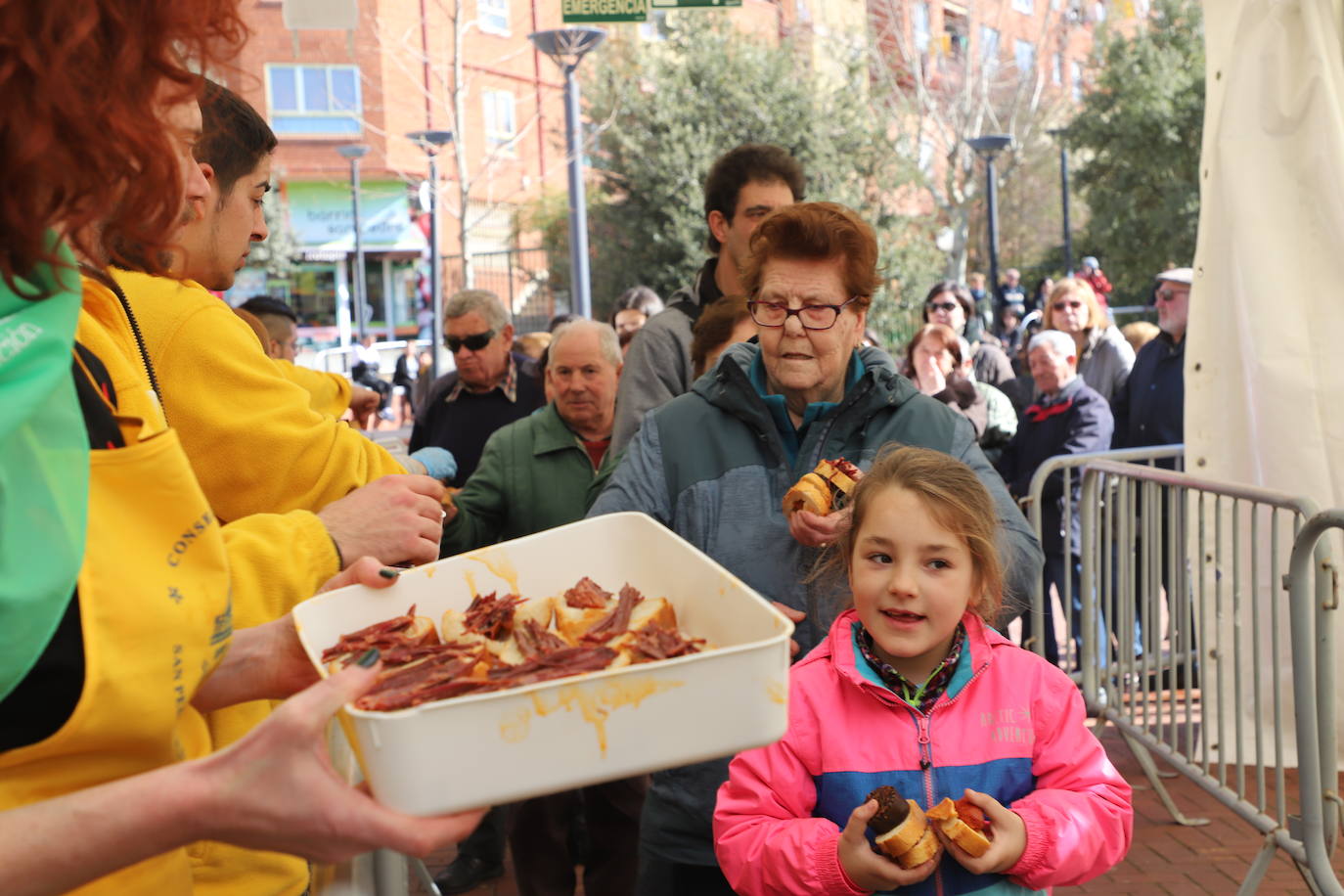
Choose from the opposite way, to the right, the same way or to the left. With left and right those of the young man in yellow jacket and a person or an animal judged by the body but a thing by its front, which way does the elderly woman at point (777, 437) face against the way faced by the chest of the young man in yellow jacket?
to the right

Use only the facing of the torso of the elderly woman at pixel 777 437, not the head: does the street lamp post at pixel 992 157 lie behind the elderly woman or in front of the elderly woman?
behind

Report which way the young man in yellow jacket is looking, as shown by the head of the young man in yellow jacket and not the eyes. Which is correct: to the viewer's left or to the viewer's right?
to the viewer's right

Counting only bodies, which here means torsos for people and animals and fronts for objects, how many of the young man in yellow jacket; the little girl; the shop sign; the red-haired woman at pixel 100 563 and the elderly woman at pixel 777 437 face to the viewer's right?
2

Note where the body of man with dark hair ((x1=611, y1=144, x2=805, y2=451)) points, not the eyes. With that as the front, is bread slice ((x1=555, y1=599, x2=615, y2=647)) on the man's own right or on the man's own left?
on the man's own right

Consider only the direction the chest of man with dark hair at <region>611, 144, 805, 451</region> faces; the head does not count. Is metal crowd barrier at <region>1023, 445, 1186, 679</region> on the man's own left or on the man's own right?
on the man's own left

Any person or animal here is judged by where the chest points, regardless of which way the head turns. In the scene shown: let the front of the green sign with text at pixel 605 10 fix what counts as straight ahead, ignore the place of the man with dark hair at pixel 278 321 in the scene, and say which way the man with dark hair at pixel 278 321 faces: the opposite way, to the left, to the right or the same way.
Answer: to the left

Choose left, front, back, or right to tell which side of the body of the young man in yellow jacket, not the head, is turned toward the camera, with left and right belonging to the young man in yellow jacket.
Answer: right

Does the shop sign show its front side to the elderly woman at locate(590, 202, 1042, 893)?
yes

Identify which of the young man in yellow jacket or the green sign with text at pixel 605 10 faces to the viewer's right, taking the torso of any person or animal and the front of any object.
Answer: the young man in yellow jacket
